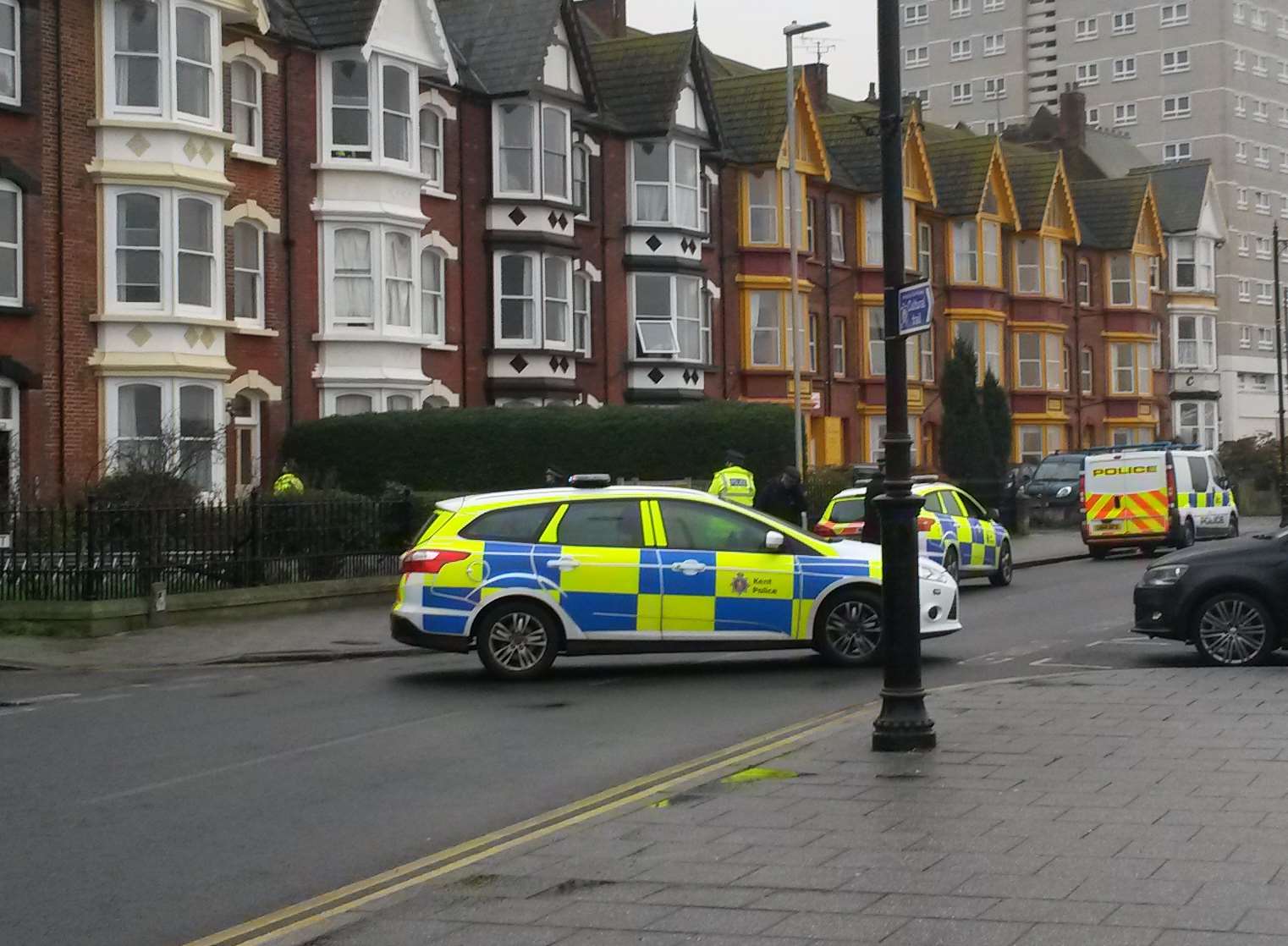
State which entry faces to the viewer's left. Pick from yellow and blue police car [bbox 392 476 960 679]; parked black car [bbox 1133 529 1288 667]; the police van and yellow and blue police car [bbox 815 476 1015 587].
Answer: the parked black car

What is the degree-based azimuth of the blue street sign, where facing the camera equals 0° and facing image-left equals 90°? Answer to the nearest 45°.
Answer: approximately 45°

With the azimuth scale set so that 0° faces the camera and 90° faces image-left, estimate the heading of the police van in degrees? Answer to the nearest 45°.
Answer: approximately 225°

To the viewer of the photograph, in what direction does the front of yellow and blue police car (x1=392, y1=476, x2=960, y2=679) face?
facing to the right of the viewer

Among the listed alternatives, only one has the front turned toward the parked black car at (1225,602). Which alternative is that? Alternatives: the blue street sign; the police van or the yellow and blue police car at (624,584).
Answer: the yellow and blue police car

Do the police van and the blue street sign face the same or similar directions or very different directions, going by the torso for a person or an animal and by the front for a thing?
very different directions

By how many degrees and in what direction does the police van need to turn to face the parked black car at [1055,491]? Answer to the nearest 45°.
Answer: approximately 45° to its left

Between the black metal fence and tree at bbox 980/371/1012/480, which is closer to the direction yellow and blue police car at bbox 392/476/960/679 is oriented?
the tree

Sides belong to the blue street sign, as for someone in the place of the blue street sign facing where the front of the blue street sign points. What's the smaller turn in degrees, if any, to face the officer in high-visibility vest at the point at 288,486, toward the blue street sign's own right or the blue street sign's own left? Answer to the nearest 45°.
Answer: approximately 90° to the blue street sign's own right

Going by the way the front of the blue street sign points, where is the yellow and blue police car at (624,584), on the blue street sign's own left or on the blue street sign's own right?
on the blue street sign's own right

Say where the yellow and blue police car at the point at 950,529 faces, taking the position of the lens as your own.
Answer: facing away from the viewer and to the right of the viewer

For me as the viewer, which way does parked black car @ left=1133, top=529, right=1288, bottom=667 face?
facing to the left of the viewer
